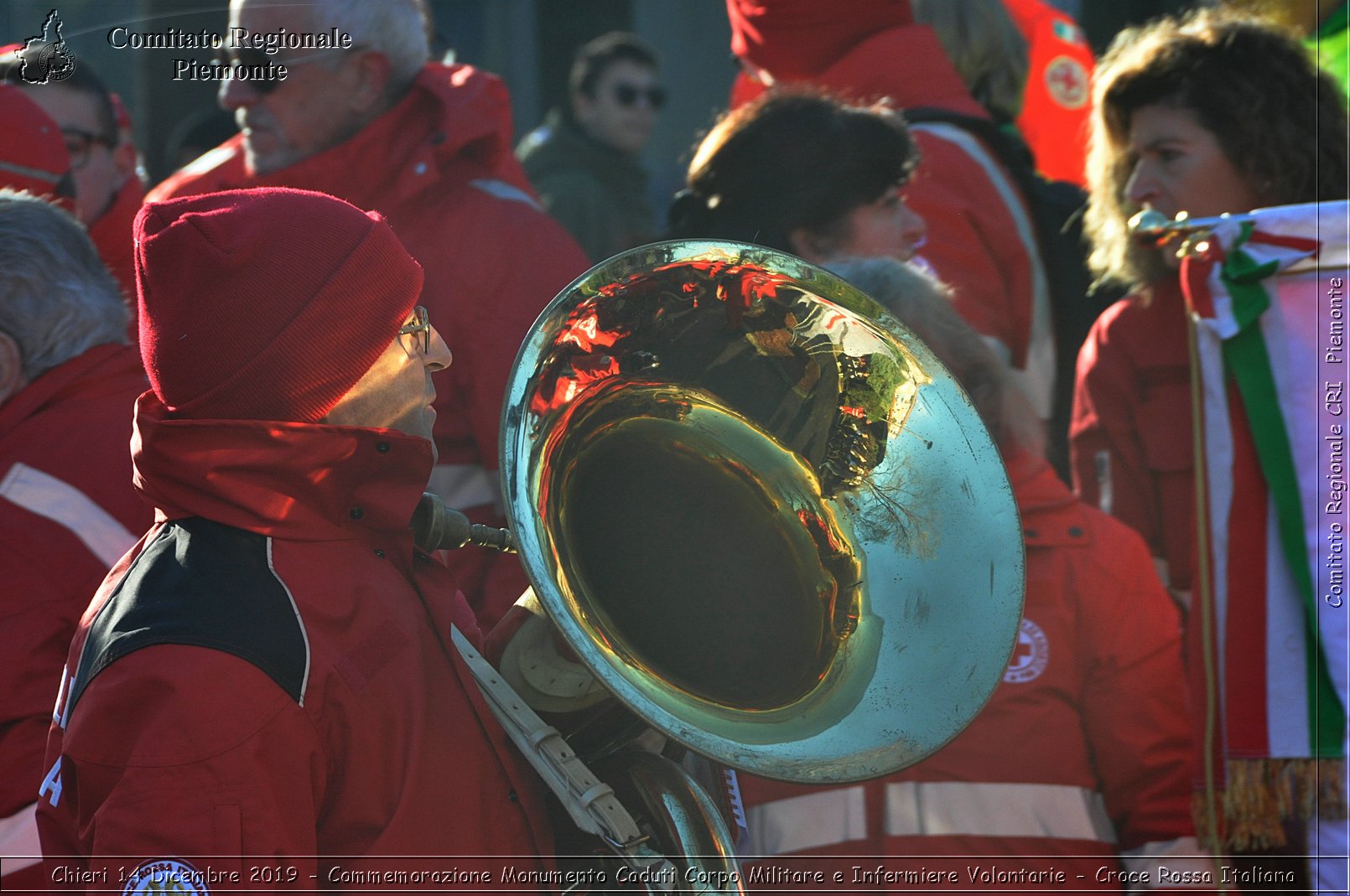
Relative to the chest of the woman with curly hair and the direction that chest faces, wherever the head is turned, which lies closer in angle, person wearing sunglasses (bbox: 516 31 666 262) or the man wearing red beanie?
the man wearing red beanie

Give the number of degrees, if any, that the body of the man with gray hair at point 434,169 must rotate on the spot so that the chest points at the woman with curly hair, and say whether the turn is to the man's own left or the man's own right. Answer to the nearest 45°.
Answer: approximately 135° to the man's own left

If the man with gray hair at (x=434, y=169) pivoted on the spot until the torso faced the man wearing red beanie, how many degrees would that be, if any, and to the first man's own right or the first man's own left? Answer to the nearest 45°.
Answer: approximately 45° to the first man's own left

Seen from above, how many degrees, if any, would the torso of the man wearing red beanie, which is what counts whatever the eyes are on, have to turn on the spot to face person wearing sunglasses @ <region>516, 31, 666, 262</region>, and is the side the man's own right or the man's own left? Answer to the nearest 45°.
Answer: approximately 90° to the man's own left

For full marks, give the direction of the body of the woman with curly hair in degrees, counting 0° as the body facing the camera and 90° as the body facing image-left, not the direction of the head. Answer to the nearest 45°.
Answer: approximately 45°

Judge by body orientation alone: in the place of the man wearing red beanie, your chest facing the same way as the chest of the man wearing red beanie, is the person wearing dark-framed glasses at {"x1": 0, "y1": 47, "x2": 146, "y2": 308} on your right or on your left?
on your left

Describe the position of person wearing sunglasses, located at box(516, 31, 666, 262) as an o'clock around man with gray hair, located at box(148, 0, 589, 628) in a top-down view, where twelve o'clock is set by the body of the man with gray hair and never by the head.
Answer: The person wearing sunglasses is roughly at 5 o'clock from the man with gray hair.

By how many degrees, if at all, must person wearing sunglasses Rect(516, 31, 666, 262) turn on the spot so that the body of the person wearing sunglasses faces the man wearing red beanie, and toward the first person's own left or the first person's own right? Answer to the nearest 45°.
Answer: approximately 45° to the first person's own right

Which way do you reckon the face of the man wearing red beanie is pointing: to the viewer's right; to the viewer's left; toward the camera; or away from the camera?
to the viewer's right

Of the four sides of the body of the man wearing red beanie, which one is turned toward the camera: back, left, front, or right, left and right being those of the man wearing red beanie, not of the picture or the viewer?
right

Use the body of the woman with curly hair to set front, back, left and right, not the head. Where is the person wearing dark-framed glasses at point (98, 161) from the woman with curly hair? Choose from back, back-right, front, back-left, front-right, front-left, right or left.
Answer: front-right
